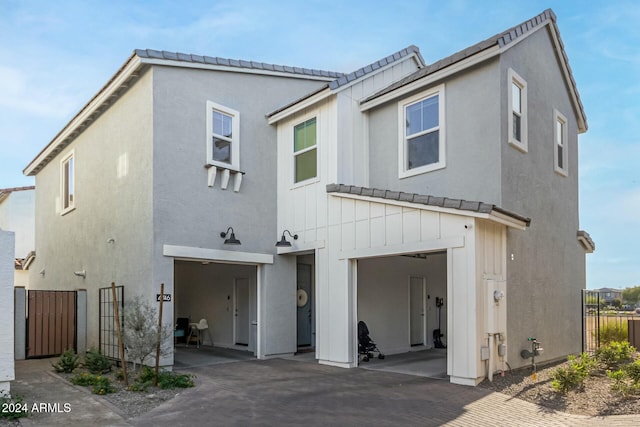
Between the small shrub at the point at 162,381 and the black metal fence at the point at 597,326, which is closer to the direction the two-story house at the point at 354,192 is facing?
the small shrub

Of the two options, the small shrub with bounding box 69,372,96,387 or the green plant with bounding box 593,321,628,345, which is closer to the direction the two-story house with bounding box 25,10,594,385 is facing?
the small shrub

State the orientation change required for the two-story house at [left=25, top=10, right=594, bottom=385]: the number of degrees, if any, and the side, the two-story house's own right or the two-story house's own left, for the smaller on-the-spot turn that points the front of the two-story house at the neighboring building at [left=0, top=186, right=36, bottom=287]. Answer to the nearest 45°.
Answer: approximately 90° to the two-story house's own right

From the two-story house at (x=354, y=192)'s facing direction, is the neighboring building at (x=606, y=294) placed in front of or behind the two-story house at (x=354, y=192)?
behind

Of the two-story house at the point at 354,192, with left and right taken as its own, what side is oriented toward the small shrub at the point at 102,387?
front

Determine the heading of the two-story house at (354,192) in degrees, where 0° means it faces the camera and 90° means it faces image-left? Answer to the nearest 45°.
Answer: approximately 45°
